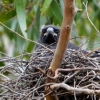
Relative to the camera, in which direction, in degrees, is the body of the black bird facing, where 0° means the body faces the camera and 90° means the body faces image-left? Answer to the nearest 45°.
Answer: approximately 0°
